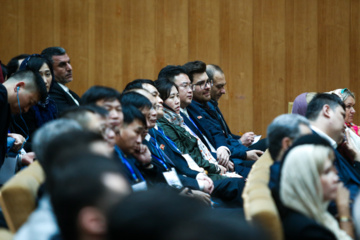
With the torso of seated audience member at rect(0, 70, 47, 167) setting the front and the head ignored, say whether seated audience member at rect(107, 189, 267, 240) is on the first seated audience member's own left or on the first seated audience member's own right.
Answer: on the first seated audience member's own right

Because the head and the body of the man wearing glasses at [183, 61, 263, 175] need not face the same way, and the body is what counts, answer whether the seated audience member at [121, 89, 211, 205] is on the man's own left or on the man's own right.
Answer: on the man's own right

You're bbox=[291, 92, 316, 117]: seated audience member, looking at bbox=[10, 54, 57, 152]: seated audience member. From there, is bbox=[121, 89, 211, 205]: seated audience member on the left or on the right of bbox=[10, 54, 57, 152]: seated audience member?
left

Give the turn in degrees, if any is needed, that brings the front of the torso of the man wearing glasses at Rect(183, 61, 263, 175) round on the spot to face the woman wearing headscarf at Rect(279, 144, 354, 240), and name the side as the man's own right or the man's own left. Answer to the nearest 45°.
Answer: approximately 45° to the man's own right

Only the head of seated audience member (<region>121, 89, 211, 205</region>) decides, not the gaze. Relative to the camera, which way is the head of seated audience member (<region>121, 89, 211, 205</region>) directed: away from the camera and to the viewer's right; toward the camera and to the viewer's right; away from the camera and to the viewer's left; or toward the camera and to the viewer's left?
toward the camera and to the viewer's right
